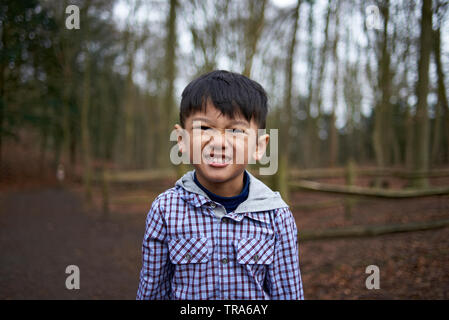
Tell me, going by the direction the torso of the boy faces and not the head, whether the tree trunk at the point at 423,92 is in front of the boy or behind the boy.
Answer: behind

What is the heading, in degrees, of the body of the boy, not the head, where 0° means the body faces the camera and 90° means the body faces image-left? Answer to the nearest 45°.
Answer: approximately 0°

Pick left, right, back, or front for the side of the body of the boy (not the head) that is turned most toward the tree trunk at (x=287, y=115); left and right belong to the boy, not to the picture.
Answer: back

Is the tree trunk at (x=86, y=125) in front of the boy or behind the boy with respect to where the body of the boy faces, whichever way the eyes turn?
behind

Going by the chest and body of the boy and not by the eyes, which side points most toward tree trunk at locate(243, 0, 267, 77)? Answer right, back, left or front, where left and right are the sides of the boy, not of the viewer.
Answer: back
